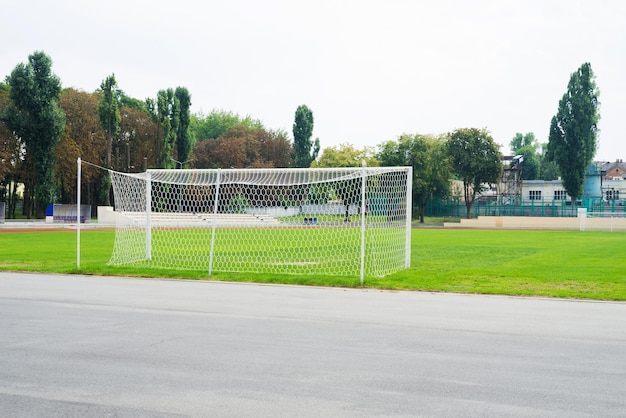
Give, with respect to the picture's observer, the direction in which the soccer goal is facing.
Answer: facing away from the viewer and to the right of the viewer
